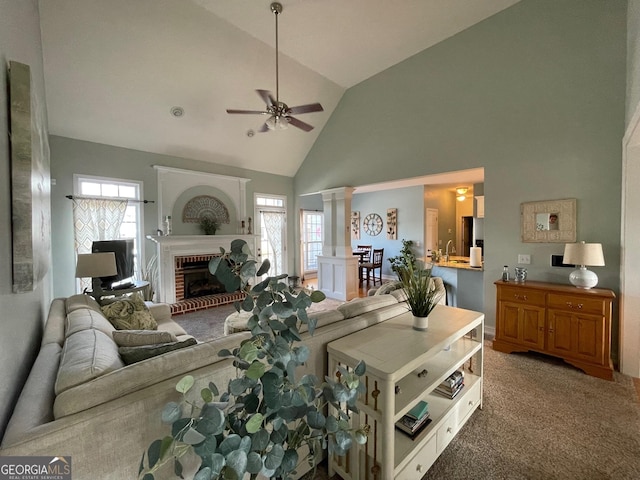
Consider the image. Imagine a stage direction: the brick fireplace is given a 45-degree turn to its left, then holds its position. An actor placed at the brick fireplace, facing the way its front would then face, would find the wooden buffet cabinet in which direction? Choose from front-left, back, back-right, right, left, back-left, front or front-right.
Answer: front-right

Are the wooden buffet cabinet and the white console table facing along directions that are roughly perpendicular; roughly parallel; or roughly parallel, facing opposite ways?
roughly perpendicular

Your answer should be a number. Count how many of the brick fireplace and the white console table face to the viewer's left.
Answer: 0

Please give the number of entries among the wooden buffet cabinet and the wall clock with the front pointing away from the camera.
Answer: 0

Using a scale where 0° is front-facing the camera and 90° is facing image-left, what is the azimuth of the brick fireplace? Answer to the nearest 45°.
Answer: approximately 315°

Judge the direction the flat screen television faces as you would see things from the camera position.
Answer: facing the viewer and to the right of the viewer

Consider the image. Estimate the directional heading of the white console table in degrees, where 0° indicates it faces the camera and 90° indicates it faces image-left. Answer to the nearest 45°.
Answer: approximately 315°

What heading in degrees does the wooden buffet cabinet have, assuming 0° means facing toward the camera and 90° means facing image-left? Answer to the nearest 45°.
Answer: approximately 45°

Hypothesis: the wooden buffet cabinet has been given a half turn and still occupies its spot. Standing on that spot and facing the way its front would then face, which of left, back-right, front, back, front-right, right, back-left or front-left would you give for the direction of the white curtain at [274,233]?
back-left

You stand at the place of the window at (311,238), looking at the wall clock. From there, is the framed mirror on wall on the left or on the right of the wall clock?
right

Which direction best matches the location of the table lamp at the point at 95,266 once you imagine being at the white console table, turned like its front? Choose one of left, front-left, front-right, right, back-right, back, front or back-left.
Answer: back-right

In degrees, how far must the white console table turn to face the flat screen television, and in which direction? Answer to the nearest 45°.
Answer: approximately 135° to its right
